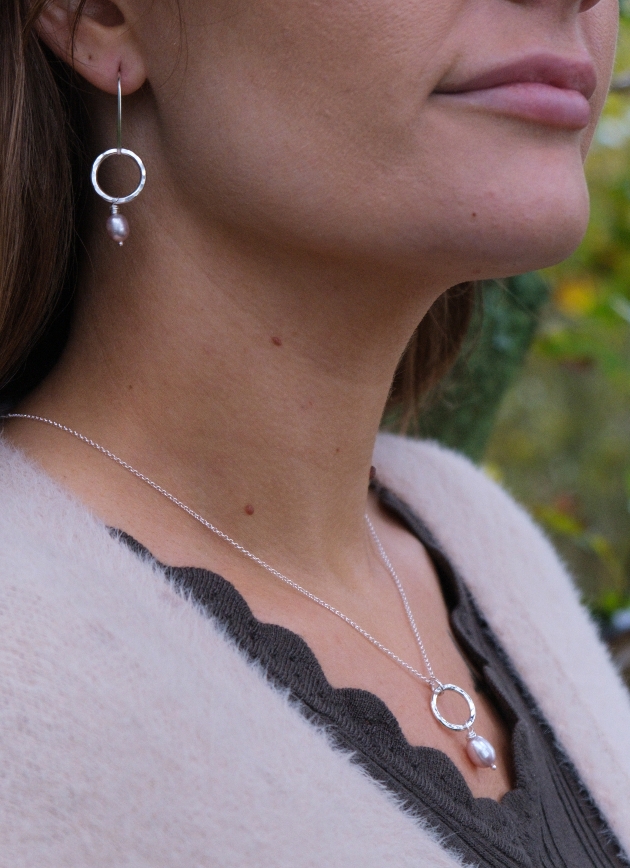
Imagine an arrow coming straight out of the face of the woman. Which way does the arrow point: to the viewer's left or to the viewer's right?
to the viewer's right
